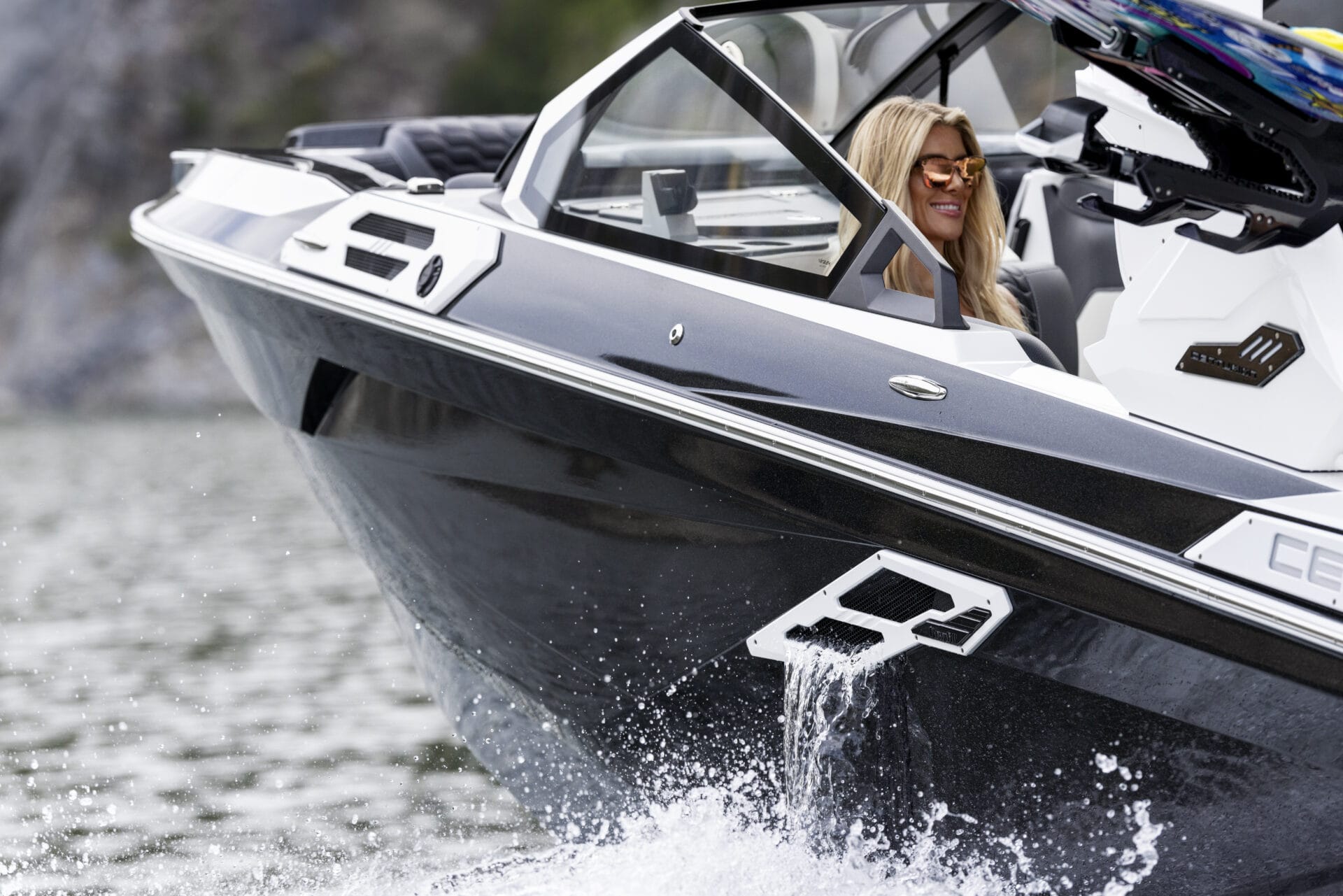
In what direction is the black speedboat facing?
to the viewer's left
